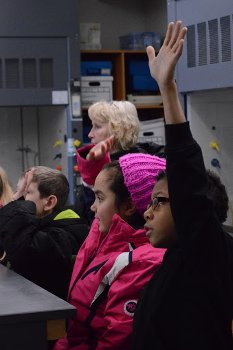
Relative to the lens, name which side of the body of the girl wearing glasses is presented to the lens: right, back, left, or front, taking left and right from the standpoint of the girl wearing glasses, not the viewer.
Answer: left

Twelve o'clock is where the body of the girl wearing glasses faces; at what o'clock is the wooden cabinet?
The wooden cabinet is roughly at 3 o'clock from the girl wearing glasses.

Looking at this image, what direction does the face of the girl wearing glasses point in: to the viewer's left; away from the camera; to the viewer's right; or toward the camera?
to the viewer's left
